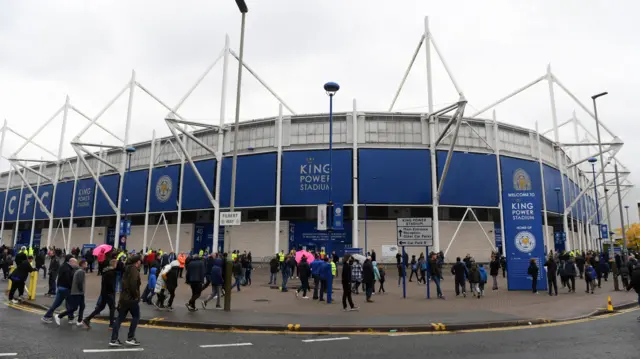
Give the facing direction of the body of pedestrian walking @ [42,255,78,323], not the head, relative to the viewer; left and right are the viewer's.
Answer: facing to the right of the viewer

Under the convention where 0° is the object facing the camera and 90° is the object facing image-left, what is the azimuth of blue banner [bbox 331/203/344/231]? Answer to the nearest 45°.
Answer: approximately 0°

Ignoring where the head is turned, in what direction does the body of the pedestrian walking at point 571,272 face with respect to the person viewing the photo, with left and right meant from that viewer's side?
facing away from the viewer

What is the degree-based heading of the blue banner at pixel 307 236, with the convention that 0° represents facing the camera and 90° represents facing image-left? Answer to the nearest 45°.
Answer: approximately 0°

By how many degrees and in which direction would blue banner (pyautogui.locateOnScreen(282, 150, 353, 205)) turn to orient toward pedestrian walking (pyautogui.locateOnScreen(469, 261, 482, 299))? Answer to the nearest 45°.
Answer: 0° — it already faces them

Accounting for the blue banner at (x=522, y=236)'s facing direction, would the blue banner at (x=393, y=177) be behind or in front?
behind

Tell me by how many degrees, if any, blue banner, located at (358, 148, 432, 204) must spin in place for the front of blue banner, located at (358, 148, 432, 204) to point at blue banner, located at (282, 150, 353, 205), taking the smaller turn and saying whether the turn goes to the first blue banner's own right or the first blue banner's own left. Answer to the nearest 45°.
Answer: approximately 90° to the first blue banner's own right

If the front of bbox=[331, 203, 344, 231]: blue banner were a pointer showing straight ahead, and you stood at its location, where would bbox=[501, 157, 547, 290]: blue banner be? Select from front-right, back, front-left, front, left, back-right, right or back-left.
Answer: front-left

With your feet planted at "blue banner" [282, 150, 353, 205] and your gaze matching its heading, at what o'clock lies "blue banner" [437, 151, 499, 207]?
"blue banner" [437, 151, 499, 207] is roughly at 9 o'clock from "blue banner" [282, 150, 353, 205].

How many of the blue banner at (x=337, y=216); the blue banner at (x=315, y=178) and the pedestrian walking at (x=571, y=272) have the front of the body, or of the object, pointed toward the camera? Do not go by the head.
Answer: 2

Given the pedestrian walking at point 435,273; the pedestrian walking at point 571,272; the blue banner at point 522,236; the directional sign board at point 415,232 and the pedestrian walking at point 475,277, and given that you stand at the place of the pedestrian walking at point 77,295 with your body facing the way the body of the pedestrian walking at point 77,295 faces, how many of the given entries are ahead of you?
5
